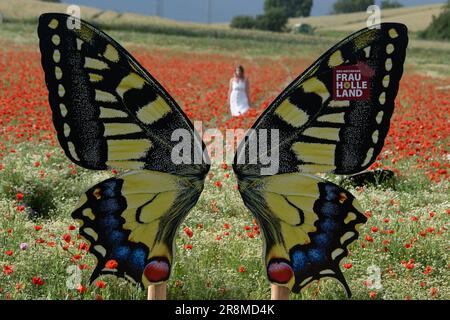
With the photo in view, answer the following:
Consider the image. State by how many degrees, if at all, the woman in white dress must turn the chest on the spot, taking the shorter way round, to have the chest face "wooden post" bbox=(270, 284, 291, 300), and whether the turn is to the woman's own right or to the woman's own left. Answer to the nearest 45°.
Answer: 0° — they already face it

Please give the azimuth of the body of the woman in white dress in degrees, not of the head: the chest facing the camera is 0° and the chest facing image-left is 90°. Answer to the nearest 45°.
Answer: approximately 0°

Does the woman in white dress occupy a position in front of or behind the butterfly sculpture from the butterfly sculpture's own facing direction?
behind

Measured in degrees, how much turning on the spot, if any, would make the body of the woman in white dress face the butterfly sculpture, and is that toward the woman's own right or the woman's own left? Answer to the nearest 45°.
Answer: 0° — they already face it

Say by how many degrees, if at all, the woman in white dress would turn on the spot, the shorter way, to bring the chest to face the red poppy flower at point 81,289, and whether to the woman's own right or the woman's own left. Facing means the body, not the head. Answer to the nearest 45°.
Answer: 0° — they already face it

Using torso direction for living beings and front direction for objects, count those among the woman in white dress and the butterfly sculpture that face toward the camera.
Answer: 2
